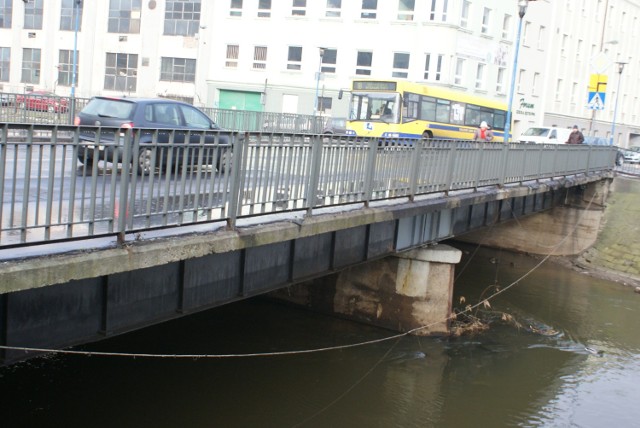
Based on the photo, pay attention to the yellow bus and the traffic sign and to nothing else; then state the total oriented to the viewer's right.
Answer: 0

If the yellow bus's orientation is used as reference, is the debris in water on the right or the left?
on its left

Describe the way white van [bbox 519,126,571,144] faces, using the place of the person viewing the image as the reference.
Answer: facing the viewer and to the left of the viewer

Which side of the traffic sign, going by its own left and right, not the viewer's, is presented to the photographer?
front

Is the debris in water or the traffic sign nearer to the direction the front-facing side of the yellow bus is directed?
the debris in water

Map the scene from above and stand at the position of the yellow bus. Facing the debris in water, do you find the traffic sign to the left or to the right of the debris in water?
left

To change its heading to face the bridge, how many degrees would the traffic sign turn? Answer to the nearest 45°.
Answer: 0° — it already faces it

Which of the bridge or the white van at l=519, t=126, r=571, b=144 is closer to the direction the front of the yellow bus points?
the bridge

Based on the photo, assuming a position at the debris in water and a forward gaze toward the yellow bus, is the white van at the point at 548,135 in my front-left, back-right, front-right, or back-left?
front-right

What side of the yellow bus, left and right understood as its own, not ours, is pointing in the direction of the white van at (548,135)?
back

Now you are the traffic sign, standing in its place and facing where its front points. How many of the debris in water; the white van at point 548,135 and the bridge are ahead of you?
2

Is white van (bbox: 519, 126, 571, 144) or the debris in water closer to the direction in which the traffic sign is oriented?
the debris in water
